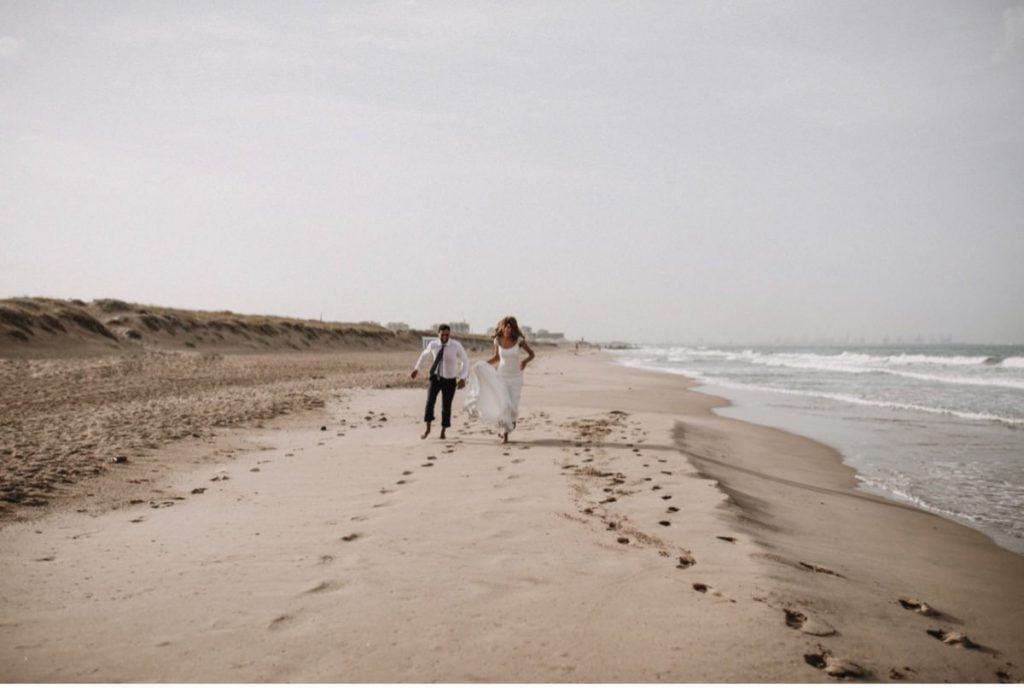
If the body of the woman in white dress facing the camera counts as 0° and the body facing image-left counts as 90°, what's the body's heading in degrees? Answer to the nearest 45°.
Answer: approximately 0°

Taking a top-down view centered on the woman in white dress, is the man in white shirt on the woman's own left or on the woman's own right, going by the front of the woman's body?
on the woman's own right

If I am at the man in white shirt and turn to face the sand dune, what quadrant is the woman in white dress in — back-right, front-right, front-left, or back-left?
back-right

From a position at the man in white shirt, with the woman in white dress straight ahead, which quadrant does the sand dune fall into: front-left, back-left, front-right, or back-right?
back-left

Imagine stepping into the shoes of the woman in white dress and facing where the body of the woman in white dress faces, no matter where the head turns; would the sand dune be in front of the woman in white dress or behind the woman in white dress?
behind
